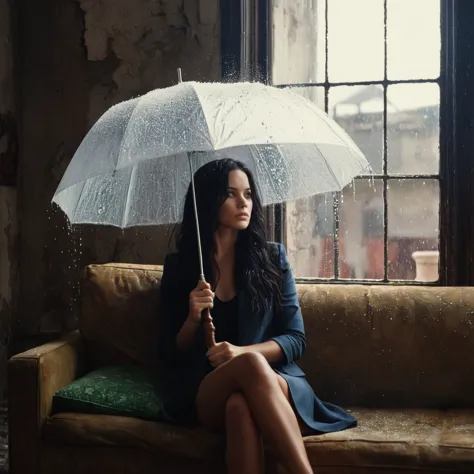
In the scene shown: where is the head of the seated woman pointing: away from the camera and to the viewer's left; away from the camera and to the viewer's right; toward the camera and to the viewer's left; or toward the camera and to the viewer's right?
toward the camera and to the viewer's right

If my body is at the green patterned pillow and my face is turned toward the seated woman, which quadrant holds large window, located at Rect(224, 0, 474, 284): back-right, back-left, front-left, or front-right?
front-left

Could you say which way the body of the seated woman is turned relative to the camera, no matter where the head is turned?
toward the camera

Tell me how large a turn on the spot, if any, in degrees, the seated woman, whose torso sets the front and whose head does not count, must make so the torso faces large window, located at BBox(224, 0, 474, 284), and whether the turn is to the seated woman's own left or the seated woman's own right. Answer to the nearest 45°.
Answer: approximately 135° to the seated woman's own left

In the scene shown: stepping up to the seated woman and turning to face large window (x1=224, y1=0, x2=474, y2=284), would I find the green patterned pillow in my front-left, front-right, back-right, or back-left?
back-left

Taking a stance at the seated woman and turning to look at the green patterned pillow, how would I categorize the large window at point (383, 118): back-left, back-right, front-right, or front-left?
back-right
